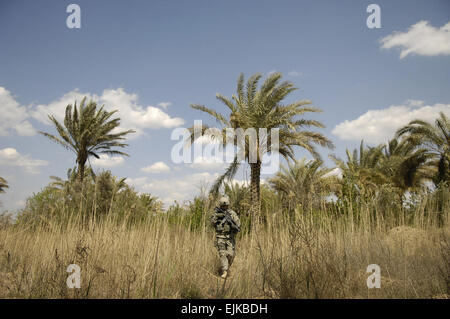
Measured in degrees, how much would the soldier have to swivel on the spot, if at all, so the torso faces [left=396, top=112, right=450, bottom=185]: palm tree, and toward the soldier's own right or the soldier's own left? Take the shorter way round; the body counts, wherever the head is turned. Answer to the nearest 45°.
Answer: approximately 135° to the soldier's own left

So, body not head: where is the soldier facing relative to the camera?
toward the camera
